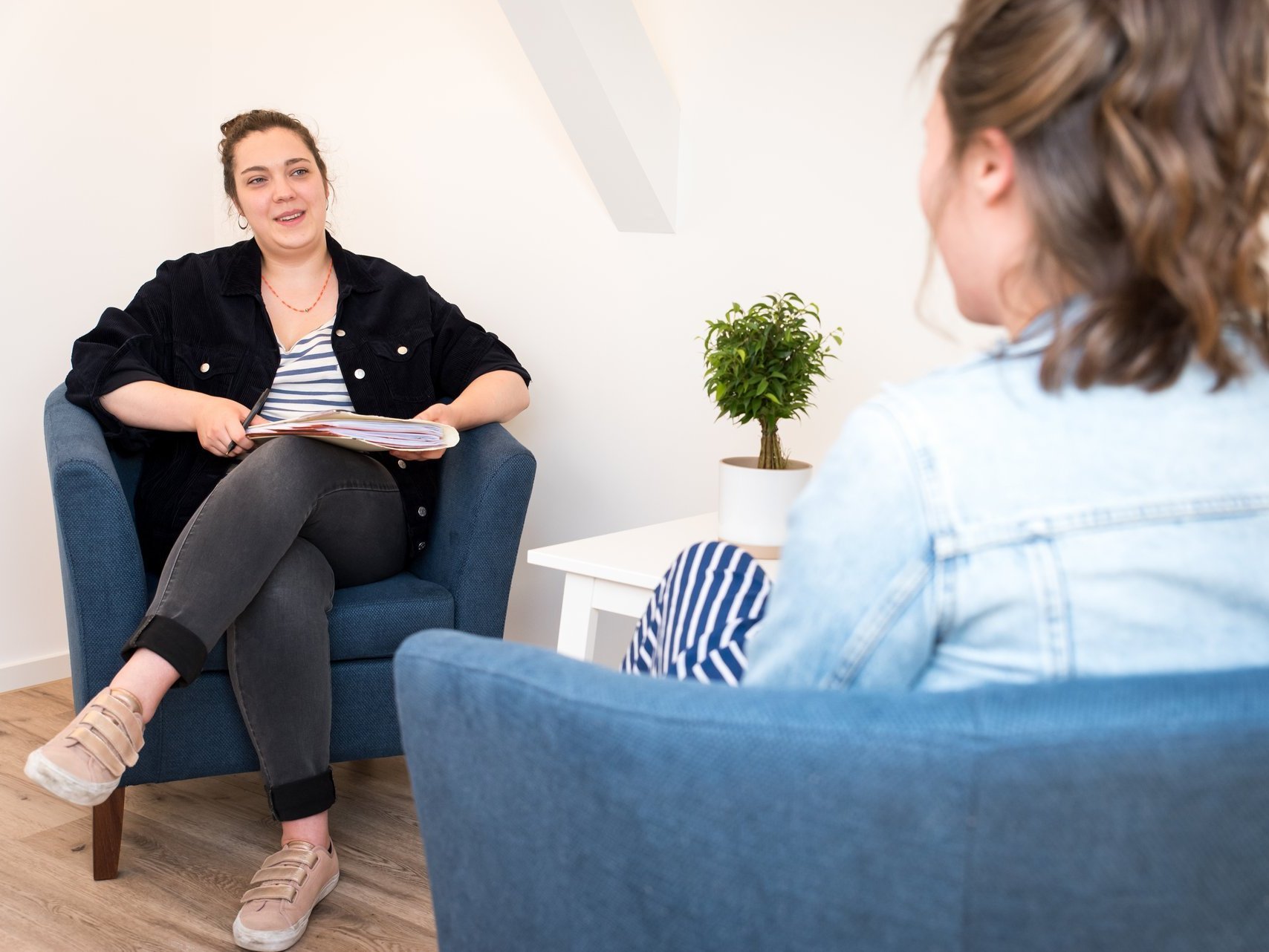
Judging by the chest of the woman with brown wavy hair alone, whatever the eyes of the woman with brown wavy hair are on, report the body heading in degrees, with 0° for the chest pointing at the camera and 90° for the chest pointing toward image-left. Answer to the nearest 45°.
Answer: approximately 135°

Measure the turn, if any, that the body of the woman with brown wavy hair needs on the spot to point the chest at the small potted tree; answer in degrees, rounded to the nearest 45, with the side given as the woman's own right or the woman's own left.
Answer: approximately 45° to the woman's own right

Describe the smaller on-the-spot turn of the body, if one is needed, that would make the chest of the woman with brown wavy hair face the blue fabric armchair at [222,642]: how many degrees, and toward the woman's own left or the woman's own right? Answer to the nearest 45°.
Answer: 0° — they already face it

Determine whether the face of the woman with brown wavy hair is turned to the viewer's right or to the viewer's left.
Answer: to the viewer's left
